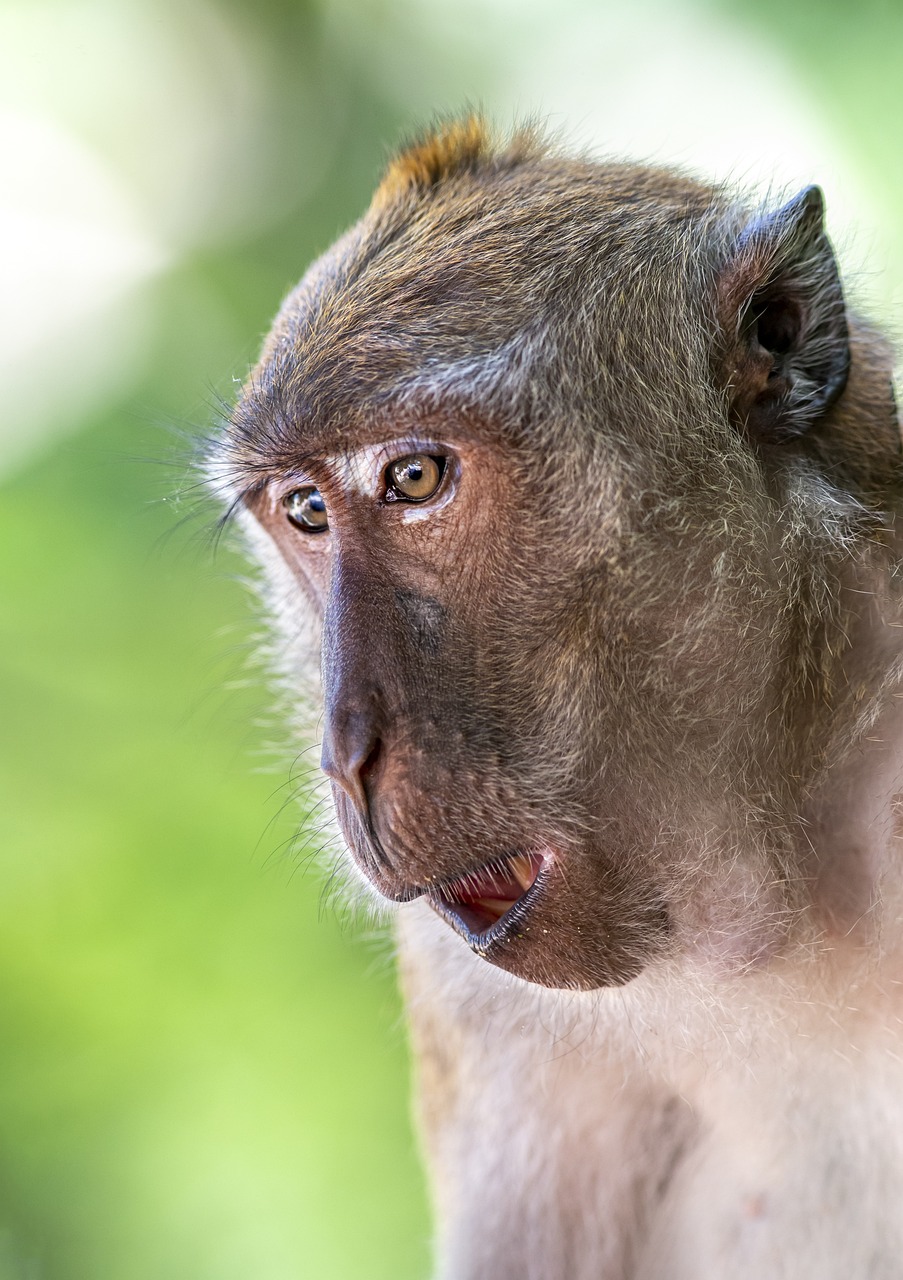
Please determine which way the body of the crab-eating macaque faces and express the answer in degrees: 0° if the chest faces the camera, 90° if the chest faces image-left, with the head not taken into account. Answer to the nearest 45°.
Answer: approximately 45°
